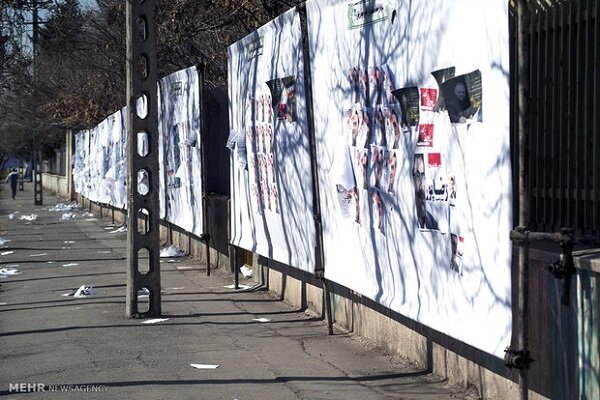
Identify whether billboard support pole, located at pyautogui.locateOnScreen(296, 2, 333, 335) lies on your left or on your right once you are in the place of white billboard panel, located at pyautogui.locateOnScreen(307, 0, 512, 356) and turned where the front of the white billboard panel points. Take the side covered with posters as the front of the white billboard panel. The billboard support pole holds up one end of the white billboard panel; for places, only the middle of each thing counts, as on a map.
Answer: on your right

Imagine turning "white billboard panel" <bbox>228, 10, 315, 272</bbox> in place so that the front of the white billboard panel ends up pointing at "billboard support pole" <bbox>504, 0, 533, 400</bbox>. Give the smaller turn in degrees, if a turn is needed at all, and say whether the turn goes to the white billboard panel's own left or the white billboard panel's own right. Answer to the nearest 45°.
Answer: approximately 45° to the white billboard panel's own left

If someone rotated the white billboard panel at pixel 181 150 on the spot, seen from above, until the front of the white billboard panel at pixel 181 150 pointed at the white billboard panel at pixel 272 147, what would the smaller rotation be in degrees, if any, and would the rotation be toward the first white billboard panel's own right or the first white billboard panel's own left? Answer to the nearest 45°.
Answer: approximately 45° to the first white billboard panel's own left

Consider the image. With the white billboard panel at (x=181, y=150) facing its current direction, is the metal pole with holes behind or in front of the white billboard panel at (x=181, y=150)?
in front

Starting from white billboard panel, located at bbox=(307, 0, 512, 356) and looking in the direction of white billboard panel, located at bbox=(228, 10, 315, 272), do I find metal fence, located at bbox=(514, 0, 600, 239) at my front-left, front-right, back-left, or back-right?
back-right

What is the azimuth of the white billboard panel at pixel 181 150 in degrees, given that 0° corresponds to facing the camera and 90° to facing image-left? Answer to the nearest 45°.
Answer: approximately 45°

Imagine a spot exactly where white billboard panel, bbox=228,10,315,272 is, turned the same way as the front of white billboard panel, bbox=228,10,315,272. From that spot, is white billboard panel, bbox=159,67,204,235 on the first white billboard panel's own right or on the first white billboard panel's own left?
on the first white billboard panel's own right

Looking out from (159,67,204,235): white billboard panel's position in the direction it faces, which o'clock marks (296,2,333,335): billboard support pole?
The billboard support pole is roughly at 10 o'clock from the white billboard panel.

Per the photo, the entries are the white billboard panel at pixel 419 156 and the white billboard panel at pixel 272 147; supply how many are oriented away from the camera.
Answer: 0

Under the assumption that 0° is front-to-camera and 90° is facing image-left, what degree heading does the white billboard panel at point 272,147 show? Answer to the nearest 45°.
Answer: approximately 45°

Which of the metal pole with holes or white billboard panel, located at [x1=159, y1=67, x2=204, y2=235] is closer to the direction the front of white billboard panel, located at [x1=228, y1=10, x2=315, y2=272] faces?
the metal pole with holes
